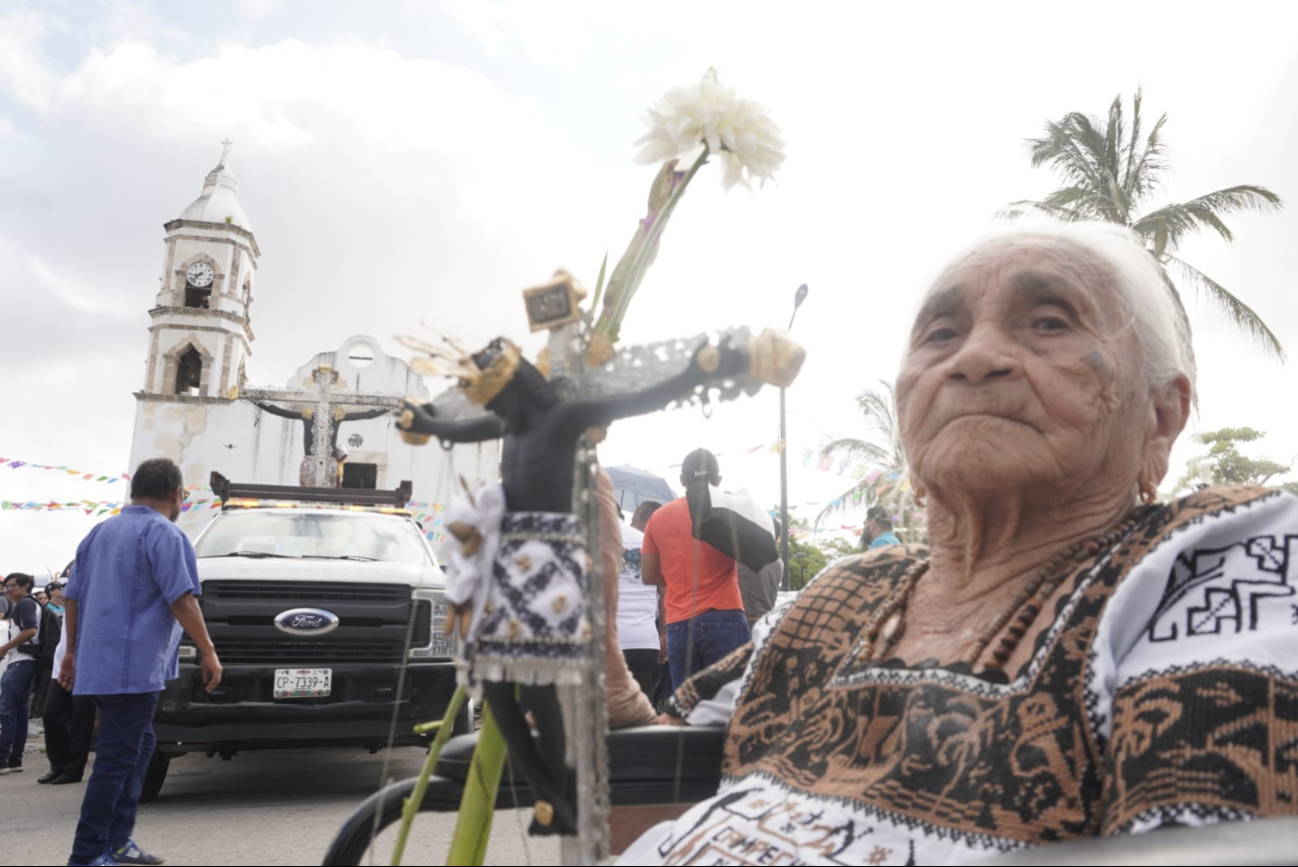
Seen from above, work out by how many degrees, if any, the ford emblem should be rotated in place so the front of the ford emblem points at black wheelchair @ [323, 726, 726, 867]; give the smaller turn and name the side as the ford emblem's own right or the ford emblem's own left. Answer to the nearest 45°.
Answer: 0° — it already faces it

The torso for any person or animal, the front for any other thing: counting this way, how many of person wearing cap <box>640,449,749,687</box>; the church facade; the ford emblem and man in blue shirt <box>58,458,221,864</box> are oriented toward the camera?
2

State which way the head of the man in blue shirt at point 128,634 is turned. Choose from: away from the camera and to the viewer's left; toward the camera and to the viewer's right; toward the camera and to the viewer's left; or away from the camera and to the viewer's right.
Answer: away from the camera and to the viewer's right

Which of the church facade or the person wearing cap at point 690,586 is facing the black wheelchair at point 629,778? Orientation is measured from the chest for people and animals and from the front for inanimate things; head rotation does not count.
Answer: the church facade

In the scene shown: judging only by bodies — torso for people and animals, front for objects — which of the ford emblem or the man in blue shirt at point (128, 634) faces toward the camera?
the ford emblem

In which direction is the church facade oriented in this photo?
toward the camera

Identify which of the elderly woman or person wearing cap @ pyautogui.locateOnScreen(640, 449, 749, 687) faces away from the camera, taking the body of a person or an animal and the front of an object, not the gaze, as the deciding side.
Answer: the person wearing cap

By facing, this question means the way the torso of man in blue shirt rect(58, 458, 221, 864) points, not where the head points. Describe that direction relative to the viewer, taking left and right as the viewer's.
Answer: facing away from the viewer and to the right of the viewer

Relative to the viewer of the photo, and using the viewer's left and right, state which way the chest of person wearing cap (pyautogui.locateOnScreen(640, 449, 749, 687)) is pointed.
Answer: facing away from the viewer

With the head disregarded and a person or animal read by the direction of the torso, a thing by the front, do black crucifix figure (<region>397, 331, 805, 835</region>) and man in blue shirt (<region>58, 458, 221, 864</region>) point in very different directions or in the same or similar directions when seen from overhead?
very different directions

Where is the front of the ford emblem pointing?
toward the camera

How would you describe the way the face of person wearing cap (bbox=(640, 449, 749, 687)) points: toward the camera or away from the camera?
away from the camera

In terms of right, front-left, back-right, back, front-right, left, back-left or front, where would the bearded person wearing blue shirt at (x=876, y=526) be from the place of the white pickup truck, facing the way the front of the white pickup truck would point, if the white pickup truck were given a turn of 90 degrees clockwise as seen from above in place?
back

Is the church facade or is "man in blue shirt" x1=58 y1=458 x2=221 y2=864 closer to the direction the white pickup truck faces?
the man in blue shirt
